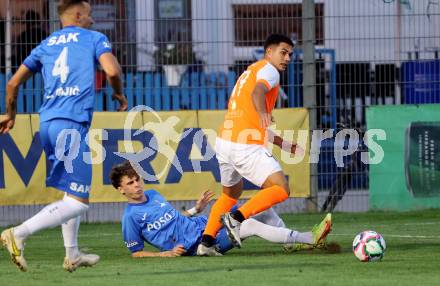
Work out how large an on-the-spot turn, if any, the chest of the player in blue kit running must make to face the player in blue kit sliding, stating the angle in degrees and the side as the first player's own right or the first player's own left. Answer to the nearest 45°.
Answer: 0° — they already face them

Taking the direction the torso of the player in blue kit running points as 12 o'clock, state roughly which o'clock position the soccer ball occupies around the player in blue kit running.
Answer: The soccer ball is roughly at 1 o'clock from the player in blue kit running.

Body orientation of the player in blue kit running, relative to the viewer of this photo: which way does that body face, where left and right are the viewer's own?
facing away from the viewer and to the right of the viewer

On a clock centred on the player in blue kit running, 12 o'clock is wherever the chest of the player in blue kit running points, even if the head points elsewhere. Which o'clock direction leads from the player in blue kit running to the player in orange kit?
The player in orange kit is roughly at 12 o'clock from the player in blue kit running.
